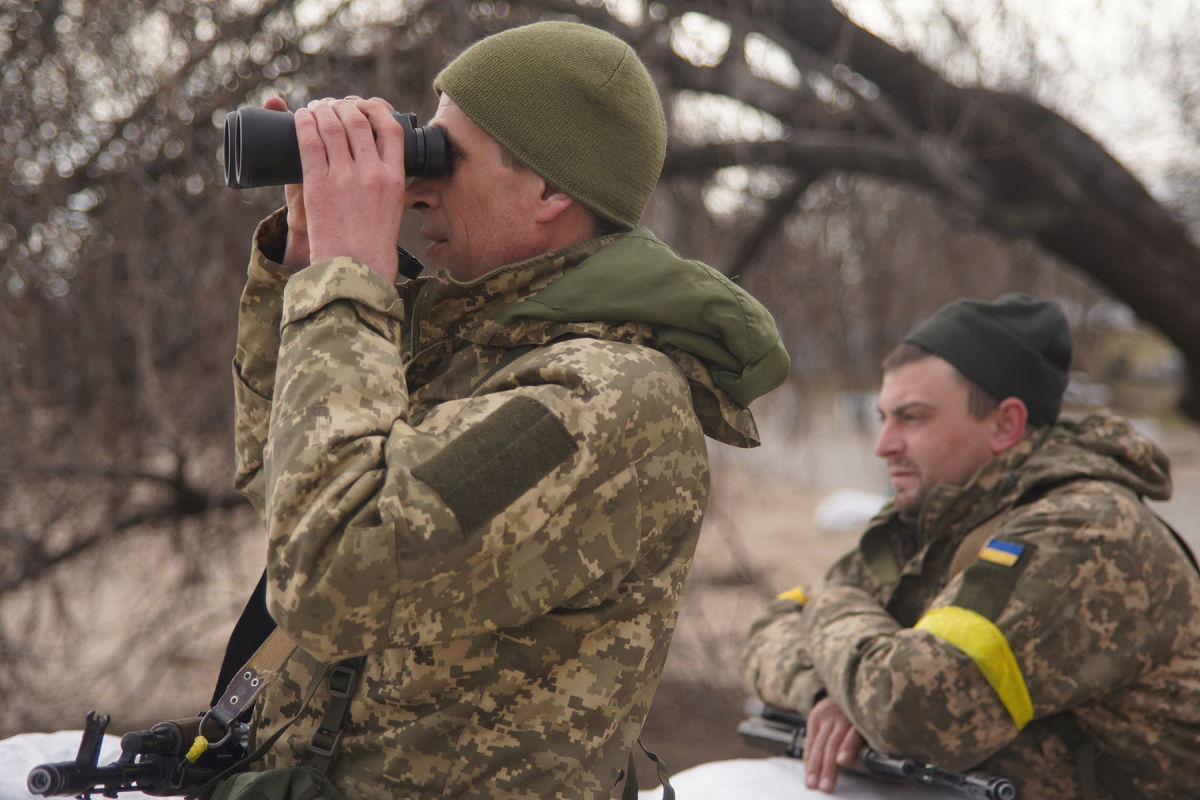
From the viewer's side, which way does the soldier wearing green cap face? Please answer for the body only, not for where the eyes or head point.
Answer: to the viewer's left

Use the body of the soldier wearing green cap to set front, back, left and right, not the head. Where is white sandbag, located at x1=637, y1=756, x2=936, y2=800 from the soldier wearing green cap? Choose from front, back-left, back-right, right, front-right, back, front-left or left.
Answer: back-right

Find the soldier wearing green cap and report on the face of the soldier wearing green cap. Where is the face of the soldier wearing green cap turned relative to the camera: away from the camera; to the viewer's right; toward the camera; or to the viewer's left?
to the viewer's left
